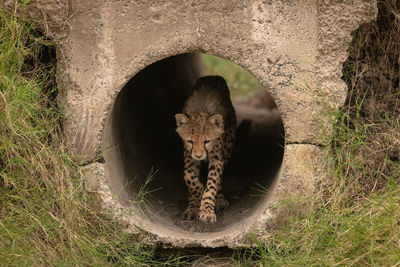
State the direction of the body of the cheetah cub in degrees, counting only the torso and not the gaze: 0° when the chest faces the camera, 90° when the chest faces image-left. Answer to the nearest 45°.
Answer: approximately 0°
